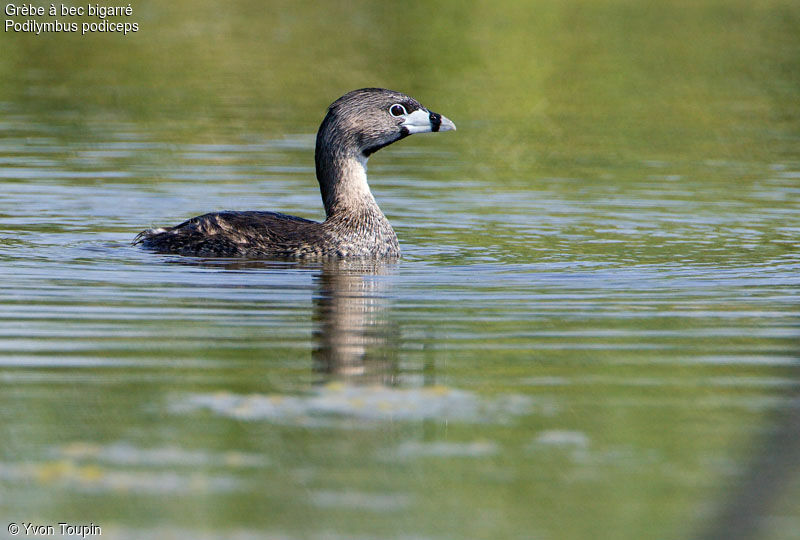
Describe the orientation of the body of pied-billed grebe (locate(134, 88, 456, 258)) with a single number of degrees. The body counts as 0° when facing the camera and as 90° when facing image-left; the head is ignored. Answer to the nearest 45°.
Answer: approximately 270°
